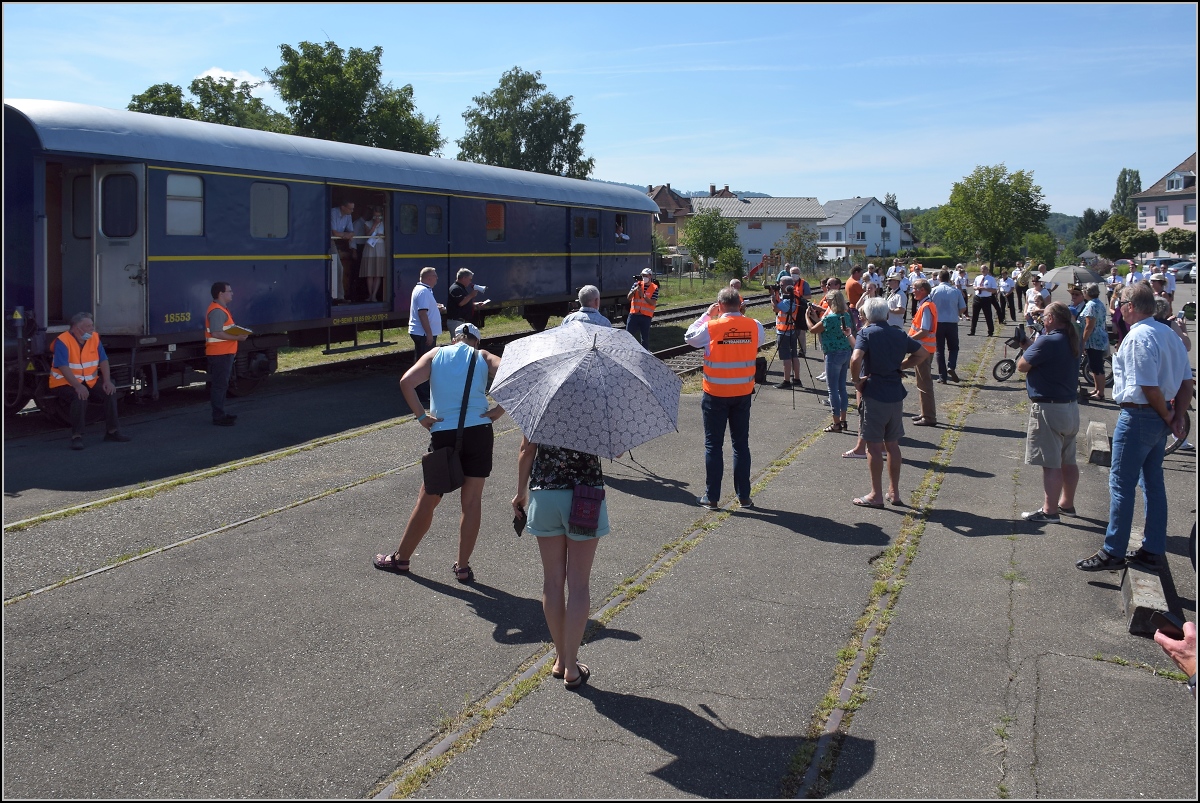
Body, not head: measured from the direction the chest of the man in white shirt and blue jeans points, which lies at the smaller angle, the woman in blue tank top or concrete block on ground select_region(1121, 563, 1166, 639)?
the woman in blue tank top

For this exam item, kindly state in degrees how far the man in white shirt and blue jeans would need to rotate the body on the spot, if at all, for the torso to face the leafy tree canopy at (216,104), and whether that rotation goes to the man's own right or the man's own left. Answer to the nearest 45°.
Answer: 0° — they already face it

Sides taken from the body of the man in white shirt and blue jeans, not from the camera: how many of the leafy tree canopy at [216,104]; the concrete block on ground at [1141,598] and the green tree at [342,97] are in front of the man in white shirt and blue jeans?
2

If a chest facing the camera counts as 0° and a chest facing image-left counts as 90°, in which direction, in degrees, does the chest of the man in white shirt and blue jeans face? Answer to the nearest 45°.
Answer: approximately 135°

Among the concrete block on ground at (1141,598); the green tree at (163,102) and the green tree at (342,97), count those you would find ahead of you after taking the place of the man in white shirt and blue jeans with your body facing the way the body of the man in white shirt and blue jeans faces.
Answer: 2

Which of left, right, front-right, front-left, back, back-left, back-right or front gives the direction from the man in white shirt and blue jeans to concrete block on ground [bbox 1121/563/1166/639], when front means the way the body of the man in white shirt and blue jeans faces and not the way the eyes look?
back-left
